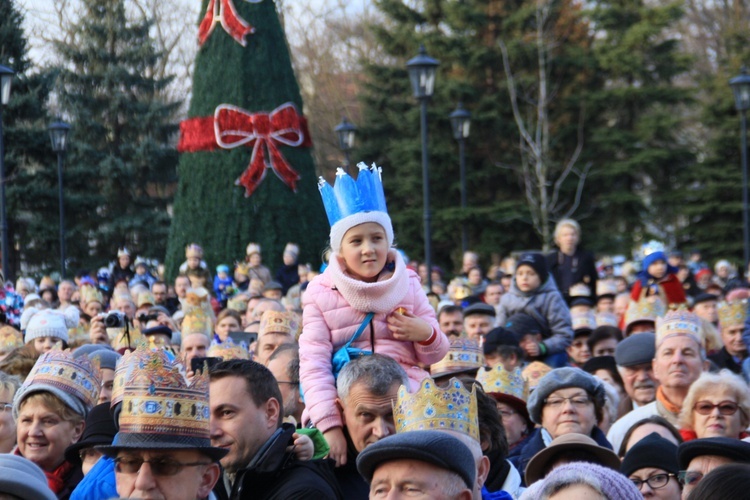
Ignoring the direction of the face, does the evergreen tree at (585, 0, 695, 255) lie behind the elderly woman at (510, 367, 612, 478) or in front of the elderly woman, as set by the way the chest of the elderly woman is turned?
behind

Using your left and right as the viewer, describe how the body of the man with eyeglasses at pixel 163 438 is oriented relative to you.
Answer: facing the viewer and to the left of the viewer

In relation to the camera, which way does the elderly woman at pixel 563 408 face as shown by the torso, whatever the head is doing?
toward the camera

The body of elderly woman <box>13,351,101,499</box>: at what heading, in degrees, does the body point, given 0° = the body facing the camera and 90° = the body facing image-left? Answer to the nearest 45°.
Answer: approximately 45°

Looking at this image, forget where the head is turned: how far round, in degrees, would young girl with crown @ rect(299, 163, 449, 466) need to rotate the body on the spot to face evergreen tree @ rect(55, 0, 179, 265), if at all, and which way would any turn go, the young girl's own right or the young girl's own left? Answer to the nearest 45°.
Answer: approximately 180°

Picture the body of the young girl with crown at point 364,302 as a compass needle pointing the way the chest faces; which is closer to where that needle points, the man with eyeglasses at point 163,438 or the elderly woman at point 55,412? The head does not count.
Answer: the man with eyeglasses

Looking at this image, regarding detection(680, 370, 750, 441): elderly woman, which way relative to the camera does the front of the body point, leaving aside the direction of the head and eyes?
toward the camera

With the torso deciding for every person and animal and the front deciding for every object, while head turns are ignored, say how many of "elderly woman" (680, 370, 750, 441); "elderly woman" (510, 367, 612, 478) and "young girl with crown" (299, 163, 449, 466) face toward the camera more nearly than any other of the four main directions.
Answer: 3

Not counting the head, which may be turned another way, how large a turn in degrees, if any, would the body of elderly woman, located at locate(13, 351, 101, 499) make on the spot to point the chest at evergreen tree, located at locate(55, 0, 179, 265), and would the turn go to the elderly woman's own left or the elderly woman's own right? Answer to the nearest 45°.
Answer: approximately 135° to the elderly woman's own right

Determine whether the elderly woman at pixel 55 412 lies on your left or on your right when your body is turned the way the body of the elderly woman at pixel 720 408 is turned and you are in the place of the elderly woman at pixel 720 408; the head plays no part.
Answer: on your right

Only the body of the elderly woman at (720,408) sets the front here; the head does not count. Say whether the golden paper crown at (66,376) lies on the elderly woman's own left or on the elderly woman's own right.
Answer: on the elderly woman's own right
